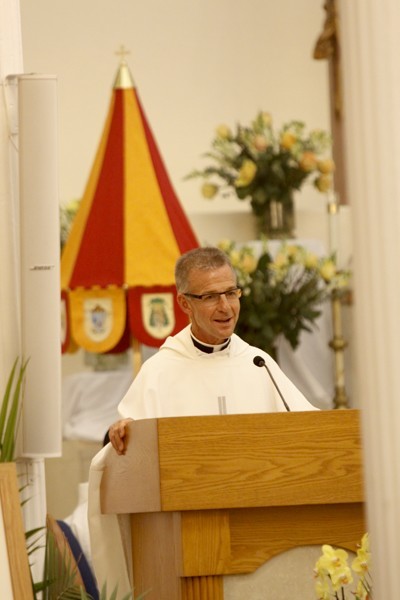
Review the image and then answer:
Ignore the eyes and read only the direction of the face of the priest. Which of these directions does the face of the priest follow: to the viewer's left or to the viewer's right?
to the viewer's right

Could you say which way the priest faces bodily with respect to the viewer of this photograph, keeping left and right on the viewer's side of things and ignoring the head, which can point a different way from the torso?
facing the viewer and to the right of the viewer

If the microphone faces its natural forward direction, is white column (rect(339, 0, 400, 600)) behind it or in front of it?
behind

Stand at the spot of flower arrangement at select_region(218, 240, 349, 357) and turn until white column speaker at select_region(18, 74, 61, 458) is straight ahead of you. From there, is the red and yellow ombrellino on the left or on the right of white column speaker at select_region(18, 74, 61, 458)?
right

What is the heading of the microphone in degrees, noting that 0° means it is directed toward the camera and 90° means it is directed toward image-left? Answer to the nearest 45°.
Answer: approximately 135°
